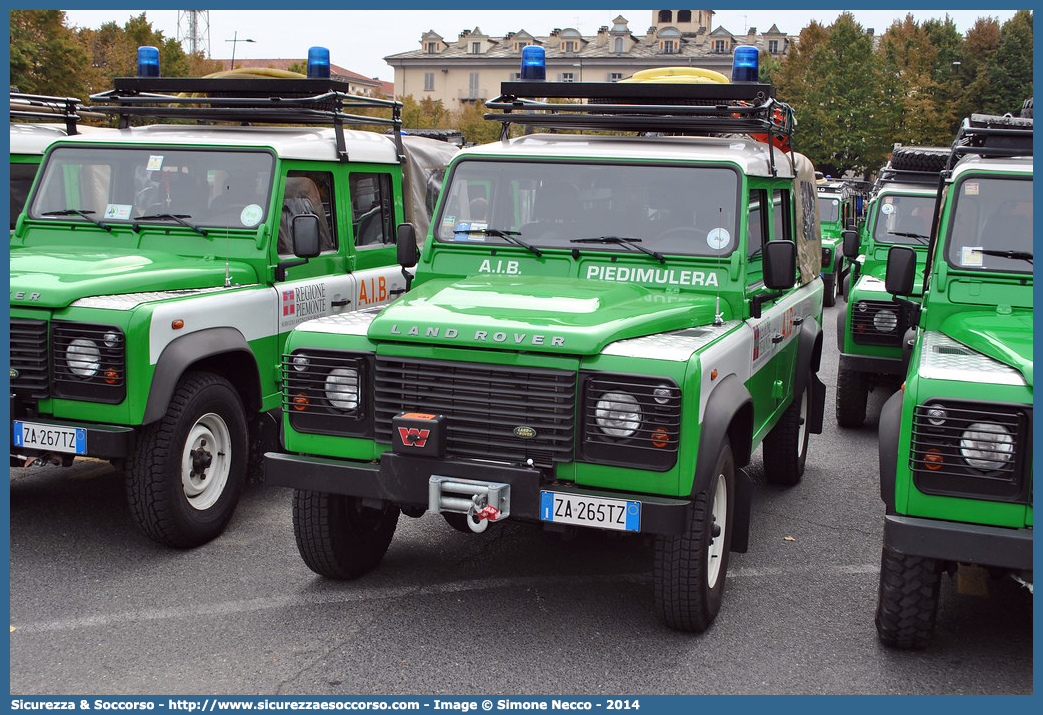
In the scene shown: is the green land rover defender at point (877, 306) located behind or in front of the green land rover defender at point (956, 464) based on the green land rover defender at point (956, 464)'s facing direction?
behind

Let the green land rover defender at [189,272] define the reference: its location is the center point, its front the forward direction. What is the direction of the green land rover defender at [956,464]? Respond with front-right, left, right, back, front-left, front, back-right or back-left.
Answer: left

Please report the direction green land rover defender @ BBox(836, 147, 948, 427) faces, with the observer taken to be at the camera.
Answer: facing the viewer

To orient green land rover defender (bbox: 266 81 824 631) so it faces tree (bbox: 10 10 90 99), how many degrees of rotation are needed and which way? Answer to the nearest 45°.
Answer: approximately 90° to its right

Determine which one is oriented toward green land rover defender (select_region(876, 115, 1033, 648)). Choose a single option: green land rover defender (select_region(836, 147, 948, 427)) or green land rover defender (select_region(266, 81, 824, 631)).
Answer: green land rover defender (select_region(836, 147, 948, 427))

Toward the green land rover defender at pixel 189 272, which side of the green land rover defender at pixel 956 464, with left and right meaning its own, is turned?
right

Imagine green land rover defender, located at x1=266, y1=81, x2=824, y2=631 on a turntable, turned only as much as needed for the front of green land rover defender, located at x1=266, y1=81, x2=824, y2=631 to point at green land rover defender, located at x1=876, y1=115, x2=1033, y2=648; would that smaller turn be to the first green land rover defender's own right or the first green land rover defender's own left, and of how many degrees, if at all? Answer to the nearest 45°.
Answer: approximately 90° to the first green land rover defender's own left

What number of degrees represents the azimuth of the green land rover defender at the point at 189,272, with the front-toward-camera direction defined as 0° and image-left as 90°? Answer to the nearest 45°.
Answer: approximately 45°

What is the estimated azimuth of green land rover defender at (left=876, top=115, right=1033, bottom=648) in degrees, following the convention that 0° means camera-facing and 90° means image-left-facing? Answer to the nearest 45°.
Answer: approximately 0°

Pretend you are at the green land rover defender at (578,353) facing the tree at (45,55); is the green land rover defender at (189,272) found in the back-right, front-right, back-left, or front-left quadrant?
front-left

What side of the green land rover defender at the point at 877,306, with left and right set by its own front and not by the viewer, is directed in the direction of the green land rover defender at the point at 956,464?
front

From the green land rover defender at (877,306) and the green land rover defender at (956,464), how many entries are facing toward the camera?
2

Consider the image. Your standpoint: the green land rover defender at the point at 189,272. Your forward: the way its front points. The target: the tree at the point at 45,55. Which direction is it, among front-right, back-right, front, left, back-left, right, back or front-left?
back-right
